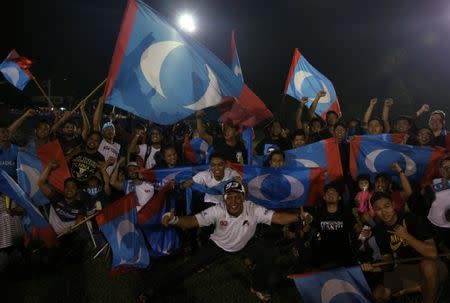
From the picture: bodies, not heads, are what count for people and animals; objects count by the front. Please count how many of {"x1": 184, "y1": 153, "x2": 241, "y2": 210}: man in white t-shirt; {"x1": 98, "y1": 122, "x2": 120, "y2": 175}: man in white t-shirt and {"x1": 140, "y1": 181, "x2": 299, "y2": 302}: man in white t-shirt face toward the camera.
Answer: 3

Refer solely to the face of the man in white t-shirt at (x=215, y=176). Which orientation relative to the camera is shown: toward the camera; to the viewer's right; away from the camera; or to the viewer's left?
toward the camera

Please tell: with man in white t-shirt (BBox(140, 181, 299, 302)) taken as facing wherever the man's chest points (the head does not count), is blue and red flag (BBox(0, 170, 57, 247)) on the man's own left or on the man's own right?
on the man's own right

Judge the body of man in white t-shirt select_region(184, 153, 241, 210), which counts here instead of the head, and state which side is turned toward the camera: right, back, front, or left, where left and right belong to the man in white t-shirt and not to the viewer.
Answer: front

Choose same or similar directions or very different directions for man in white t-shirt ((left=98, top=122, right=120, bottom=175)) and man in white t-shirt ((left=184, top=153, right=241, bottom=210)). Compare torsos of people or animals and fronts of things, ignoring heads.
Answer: same or similar directions

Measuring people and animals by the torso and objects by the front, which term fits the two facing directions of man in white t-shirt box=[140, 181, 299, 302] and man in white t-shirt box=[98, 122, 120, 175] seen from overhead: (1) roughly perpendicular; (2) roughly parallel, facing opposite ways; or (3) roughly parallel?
roughly parallel

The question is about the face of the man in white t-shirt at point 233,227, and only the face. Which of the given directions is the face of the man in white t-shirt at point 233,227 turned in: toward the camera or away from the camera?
toward the camera

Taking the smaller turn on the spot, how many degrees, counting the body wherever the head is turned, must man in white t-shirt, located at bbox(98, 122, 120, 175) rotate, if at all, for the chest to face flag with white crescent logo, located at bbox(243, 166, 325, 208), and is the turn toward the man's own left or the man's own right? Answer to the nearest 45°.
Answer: approximately 45° to the man's own left

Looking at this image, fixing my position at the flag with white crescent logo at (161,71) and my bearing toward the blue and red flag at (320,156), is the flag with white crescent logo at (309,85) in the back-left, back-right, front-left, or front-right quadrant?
front-left

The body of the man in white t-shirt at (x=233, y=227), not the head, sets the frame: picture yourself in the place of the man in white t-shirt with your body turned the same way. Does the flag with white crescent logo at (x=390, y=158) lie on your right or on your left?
on your left

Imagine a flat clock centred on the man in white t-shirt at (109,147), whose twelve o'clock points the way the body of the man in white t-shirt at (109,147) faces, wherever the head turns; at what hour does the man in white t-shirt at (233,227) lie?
the man in white t-shirt at (233,227) is roughly at 11 o'clock from the man in white t-shirt at (109,147).

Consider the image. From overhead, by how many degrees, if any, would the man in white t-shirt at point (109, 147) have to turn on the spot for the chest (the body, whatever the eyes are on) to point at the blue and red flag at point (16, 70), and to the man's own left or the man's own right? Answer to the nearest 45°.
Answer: approximately 135° to the man's own right

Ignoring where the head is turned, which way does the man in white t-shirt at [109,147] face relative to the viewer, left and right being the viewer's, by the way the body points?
facing the viewer
